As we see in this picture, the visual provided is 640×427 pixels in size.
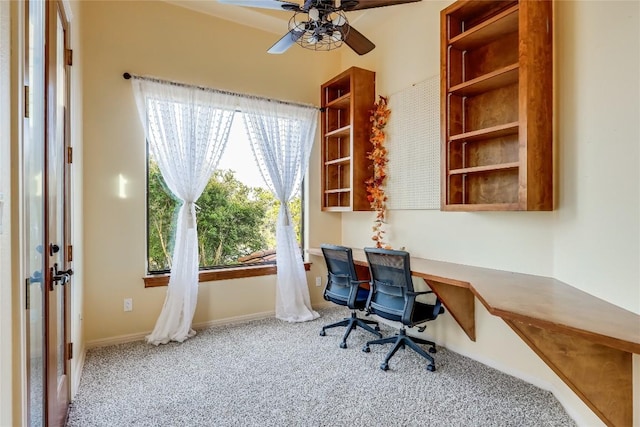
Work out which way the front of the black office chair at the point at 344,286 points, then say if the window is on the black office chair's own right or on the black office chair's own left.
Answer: on the black office chair's own left

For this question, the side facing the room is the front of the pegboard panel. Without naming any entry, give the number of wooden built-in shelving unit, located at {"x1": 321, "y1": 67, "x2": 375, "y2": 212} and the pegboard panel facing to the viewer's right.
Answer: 0

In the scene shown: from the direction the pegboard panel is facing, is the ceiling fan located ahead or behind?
ahead

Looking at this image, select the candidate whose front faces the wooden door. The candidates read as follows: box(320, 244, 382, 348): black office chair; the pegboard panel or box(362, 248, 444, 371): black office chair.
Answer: the pegboard panel

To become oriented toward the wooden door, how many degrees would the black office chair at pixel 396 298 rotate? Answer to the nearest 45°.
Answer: approximately 180°

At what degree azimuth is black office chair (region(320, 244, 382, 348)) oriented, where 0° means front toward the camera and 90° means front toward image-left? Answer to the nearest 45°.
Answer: approximately 225°

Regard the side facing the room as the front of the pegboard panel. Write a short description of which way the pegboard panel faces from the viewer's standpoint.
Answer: facing the viewer and to the left of the viewer

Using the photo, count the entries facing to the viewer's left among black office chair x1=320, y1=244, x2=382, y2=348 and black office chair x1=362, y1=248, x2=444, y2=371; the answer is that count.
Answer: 0

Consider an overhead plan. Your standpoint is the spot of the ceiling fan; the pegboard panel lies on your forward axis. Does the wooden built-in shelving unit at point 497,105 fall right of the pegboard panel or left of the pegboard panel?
right

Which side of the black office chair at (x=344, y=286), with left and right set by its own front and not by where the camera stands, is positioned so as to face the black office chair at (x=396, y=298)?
right

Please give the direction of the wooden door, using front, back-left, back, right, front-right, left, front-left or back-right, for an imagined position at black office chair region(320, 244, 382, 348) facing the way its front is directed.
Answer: back
